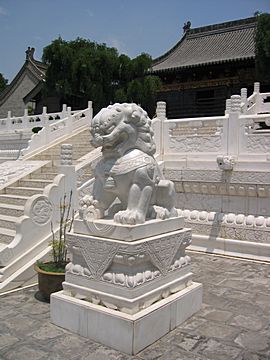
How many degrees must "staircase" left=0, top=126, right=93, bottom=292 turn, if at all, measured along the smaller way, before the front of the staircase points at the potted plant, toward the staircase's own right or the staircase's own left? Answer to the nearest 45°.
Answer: approximately 45° to the staircase's own left

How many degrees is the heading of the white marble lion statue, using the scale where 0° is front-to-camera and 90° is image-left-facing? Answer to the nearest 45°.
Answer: approximately 45°

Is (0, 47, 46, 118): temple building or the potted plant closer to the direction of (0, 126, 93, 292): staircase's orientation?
the potted plant

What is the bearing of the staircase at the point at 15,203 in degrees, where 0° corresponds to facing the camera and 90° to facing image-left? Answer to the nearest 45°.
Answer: approximately 45°

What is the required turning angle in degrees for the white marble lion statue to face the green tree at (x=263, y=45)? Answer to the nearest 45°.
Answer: approximately 180°

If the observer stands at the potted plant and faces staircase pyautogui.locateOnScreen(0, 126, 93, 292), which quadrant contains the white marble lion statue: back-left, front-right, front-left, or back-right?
back-right
